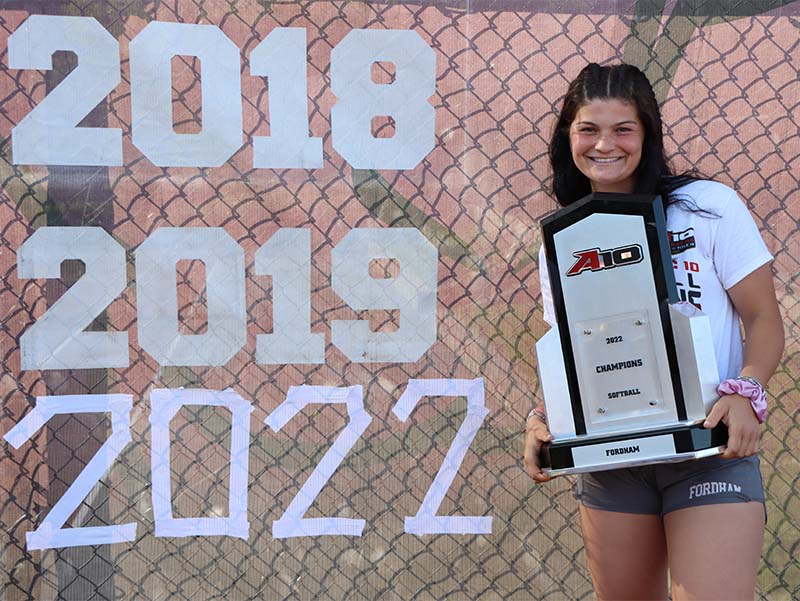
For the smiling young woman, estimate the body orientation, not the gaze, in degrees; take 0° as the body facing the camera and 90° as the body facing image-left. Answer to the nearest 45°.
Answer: approximately 0°
